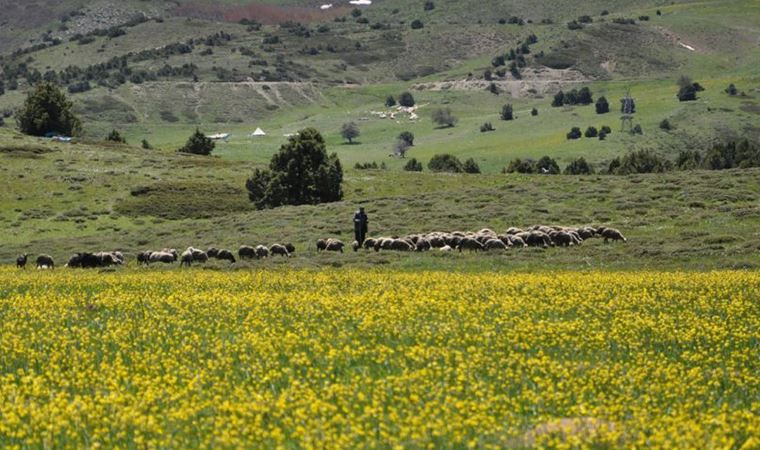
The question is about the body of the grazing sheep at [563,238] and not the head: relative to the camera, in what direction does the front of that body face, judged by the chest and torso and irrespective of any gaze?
to the viewer's right

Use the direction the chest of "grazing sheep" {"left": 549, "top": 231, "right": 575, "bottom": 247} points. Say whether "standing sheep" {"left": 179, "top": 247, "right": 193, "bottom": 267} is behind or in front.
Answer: behind

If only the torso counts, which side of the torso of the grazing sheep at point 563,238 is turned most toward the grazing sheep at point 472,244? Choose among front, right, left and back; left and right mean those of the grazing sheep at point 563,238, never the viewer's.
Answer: back

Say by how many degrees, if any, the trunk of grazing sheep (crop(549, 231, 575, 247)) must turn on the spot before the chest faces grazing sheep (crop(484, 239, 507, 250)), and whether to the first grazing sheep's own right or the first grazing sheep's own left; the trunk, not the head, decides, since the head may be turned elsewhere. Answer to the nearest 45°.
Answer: approximately 180°
